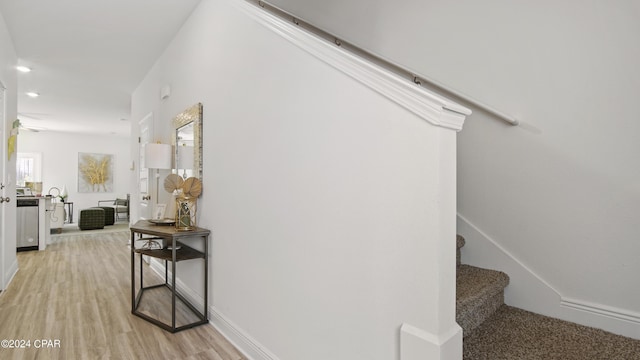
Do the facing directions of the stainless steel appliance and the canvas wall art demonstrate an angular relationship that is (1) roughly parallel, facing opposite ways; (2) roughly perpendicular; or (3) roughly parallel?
roughly parallel

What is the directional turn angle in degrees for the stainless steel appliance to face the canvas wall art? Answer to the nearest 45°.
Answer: approximately 180°

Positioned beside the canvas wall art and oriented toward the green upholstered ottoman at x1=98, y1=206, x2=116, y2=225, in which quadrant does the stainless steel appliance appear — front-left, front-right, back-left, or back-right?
front-right

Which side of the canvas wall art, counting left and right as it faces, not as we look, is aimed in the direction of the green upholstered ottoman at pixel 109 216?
front

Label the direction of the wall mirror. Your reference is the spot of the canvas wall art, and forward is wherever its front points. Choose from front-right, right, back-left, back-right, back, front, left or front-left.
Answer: front

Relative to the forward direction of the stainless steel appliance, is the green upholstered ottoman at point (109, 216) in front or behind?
behind

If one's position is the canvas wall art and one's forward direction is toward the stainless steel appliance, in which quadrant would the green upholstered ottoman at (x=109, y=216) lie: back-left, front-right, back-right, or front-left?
front-left

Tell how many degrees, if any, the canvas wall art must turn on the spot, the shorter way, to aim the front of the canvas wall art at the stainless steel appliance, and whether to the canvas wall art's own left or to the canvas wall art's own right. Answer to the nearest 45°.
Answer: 0° — it already faces it

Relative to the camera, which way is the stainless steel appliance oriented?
toward the camera

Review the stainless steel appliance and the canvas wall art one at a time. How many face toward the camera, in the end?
2

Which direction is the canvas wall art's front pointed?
toward the camera

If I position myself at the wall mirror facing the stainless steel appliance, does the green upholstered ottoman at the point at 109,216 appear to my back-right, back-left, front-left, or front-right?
front-right
